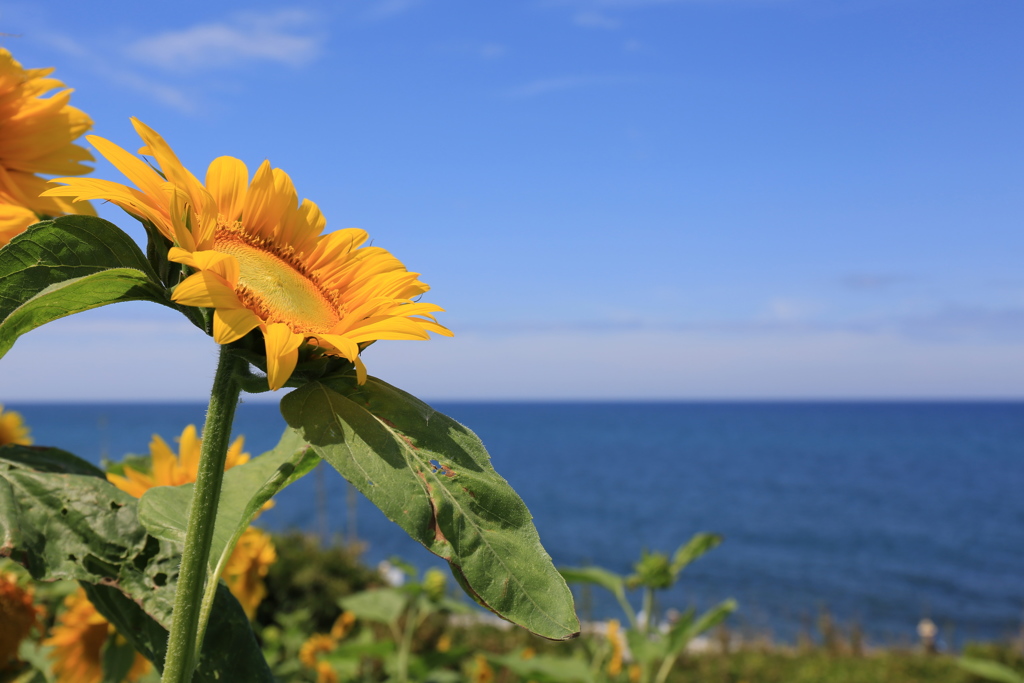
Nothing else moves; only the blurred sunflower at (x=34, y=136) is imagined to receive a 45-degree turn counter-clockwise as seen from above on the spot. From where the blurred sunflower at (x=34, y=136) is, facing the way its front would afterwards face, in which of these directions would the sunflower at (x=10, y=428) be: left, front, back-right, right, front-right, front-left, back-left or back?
back-left

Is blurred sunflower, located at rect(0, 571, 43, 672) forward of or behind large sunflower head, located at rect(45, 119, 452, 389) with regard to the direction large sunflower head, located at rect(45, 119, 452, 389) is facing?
behind

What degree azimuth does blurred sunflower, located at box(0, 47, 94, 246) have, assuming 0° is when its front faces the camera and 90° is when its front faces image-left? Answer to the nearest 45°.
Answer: approximately 0°

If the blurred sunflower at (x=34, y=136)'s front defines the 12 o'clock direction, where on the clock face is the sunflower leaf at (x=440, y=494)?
The sunflower leaf is roughly at 11 o'clock from the blurred sunflower.

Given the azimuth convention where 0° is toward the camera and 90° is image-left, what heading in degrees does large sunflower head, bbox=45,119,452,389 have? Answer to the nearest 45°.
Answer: approximately 315°
